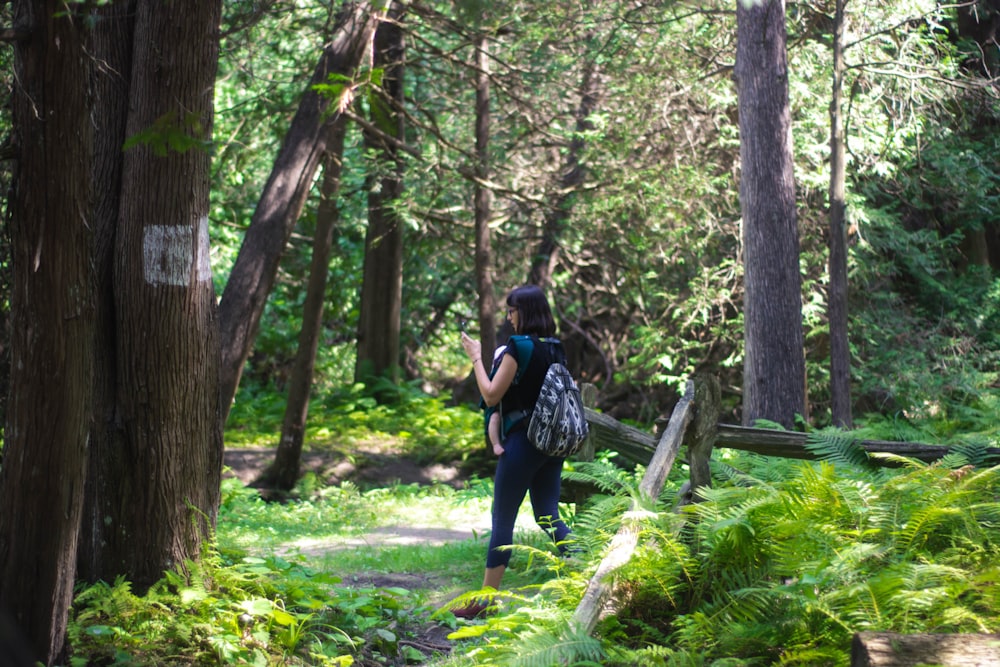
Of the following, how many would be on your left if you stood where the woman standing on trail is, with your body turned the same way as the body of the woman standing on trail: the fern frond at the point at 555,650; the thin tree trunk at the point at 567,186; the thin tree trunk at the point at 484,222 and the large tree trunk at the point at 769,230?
1

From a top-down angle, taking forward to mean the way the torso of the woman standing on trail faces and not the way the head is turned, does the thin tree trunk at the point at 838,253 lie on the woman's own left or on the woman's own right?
on the woman's own right

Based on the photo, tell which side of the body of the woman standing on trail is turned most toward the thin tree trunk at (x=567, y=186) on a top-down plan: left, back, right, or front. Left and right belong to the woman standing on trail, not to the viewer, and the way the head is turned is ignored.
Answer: right

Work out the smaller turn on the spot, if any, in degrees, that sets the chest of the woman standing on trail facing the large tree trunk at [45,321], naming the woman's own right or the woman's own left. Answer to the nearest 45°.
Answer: approximately 45° to the woman's own left

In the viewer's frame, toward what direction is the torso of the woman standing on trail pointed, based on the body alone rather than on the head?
to the viewer's left

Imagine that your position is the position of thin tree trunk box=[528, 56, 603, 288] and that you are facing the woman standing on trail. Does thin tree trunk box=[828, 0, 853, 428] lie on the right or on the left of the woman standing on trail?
left

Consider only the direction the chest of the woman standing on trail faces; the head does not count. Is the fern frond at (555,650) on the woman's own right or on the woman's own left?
on the woman's own left

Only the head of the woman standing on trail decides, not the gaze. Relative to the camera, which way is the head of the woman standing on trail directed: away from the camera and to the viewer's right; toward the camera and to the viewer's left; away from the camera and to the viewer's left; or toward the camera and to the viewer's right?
away from the camera and to the viewer's left

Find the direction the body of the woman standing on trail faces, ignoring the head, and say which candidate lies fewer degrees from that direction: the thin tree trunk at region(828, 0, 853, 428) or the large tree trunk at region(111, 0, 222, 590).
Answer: the large tree trunk
